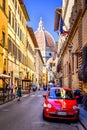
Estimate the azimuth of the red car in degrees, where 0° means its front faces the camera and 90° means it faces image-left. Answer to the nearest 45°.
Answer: approximately 0°
